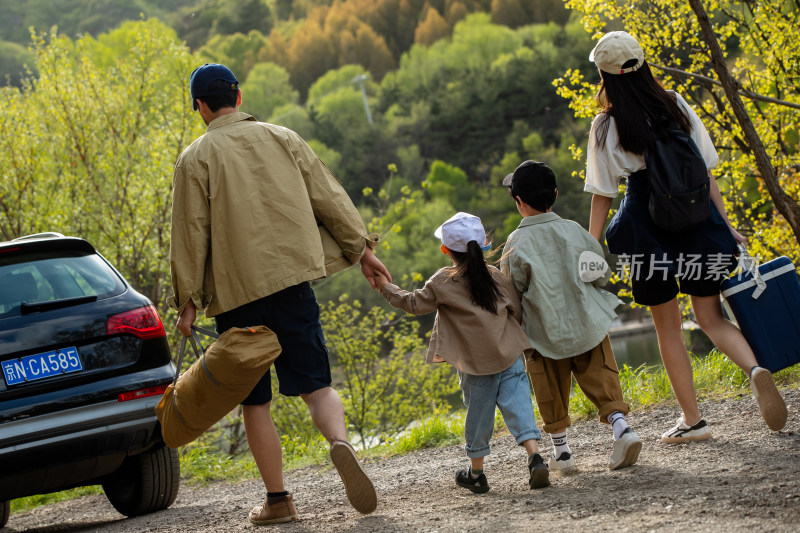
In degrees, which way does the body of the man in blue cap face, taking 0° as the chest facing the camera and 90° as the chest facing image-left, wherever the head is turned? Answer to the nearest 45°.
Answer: approximately 135°

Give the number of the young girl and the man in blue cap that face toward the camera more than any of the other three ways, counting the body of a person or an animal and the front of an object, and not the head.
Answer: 0

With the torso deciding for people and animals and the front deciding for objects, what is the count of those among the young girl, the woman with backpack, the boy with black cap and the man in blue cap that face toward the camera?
0

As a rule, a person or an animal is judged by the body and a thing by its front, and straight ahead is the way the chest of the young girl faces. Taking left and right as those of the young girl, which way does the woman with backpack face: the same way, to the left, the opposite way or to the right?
the same way

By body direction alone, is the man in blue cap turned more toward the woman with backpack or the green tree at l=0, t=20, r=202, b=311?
the green tree

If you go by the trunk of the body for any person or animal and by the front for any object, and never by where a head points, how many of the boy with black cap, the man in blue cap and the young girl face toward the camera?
0

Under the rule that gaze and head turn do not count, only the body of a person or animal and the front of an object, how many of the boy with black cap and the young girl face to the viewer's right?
0

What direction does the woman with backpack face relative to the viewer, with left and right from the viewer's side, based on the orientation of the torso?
facing away from the viewer and to the left of the viewer

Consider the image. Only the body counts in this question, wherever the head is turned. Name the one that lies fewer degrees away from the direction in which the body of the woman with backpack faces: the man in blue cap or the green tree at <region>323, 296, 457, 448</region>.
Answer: the green tree

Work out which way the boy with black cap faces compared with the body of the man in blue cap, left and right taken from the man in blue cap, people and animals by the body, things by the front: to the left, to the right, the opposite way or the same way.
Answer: the same way

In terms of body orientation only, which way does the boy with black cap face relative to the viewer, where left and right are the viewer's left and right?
facing away from the viewer and to the left of the viewer

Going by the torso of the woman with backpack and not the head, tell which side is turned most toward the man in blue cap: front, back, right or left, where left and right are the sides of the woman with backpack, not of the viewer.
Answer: left

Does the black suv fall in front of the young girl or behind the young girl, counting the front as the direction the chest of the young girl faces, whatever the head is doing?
in front

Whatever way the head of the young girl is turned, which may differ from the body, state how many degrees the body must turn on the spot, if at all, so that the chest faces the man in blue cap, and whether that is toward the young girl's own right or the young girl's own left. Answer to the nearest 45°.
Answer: approximately 90° to the young girl's own left

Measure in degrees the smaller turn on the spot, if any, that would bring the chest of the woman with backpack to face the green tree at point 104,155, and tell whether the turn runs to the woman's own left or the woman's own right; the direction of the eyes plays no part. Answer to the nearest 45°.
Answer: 0° — they already face it

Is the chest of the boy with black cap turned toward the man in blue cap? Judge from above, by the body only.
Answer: no

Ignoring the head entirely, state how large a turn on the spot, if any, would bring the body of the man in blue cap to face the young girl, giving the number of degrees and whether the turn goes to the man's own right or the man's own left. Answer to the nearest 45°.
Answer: approximately 135° to the man's own right

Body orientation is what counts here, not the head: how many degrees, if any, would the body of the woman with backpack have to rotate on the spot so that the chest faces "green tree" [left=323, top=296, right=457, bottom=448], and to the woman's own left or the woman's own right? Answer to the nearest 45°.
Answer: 0° — they already face it
